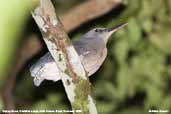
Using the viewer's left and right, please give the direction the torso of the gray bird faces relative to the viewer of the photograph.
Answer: facing to the right of the viewer
